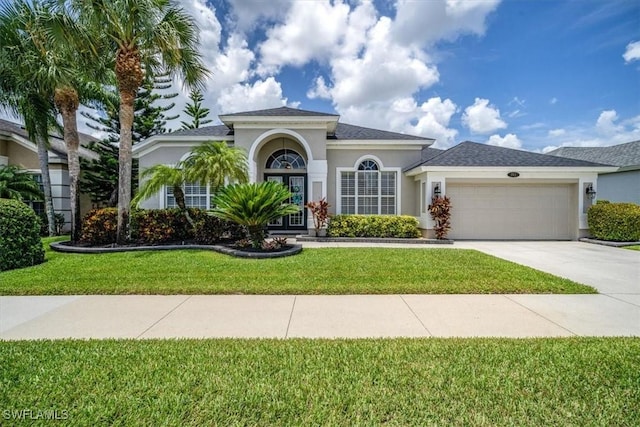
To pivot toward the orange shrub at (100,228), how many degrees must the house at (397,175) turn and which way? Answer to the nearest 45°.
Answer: approximately 45° to its right

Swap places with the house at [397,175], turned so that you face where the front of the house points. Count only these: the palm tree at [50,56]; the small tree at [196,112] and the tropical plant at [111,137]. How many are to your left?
0

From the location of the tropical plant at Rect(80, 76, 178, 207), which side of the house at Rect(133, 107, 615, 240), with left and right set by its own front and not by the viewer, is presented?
right

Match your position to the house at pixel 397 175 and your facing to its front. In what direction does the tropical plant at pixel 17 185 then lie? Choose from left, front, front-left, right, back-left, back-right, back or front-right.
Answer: right

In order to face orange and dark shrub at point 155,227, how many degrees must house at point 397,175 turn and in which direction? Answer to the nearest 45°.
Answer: approximately 45° to its right

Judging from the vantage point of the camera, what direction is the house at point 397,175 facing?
facing the viewer

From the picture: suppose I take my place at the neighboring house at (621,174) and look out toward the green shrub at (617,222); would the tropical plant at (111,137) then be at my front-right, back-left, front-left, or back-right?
front-right

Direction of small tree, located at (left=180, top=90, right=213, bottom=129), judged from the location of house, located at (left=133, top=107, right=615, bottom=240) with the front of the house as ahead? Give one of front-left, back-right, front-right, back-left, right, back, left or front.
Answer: back-right

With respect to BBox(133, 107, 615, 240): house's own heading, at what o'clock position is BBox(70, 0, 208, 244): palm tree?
The palm tree is roughly at 2 o'clock from the house.

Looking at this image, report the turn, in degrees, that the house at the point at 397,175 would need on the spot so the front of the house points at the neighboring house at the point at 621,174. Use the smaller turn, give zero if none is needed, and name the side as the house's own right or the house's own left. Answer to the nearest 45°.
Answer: approximately 135° to the house's own left

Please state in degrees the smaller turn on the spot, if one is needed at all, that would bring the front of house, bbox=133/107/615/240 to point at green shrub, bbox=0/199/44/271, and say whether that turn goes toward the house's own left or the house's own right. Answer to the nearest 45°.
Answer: approximately 45° to the house's own right

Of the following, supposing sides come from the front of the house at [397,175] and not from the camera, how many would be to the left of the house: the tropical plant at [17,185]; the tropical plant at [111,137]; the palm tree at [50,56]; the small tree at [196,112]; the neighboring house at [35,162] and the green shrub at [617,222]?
1

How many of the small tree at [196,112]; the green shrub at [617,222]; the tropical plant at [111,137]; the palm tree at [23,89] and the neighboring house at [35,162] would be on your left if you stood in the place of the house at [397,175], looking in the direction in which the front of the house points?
1

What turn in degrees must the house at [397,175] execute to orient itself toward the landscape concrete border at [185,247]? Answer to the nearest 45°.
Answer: approximately 45° to its right
